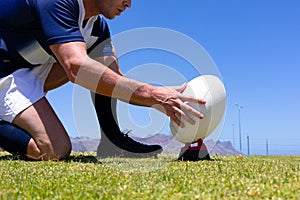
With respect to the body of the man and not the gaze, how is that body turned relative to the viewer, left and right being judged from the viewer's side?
facing to the right of the viewer

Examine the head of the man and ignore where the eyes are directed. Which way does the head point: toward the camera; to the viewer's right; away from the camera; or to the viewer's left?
to the viewer's right
